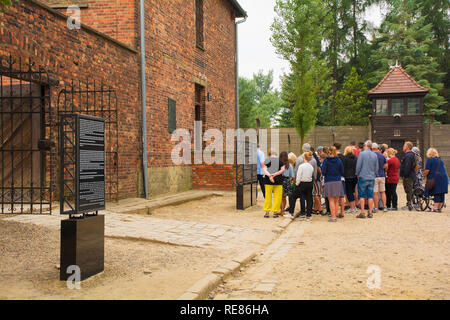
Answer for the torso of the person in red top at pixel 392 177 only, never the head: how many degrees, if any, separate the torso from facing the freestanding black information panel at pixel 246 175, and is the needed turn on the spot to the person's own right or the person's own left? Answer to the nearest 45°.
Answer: approximately 45° to the person's own left

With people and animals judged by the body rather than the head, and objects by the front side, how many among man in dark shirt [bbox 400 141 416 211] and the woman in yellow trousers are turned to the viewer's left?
1

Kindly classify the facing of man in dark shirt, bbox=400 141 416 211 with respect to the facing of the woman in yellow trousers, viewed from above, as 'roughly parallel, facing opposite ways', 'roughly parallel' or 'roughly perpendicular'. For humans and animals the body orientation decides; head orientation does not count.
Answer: roughly perpendicular

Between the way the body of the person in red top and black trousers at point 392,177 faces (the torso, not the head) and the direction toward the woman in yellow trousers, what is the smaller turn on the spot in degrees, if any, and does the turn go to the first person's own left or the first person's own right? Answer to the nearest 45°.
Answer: approximately 90° to the first person's own left

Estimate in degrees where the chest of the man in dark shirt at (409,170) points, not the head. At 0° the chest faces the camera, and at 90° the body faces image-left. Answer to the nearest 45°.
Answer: approximately 90°

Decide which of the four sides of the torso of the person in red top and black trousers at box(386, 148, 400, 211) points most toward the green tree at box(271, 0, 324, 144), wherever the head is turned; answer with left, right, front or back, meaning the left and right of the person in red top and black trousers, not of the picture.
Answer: front

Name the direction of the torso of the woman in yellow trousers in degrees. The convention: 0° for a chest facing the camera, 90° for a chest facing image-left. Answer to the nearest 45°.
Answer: approximately 180°

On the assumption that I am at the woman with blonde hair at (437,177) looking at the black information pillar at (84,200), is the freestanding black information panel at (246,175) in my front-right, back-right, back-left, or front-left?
front-right

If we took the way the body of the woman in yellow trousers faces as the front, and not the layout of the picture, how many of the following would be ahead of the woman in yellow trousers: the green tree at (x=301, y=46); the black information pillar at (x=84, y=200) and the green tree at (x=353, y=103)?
2

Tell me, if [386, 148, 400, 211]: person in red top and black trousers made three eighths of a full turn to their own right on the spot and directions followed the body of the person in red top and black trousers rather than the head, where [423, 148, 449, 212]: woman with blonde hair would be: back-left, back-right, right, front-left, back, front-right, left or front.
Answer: front

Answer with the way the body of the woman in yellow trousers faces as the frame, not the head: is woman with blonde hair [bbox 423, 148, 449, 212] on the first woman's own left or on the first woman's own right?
on the first woman's own right

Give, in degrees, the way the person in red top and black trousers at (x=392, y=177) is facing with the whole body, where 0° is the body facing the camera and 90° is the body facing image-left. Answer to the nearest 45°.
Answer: approximately 135°
